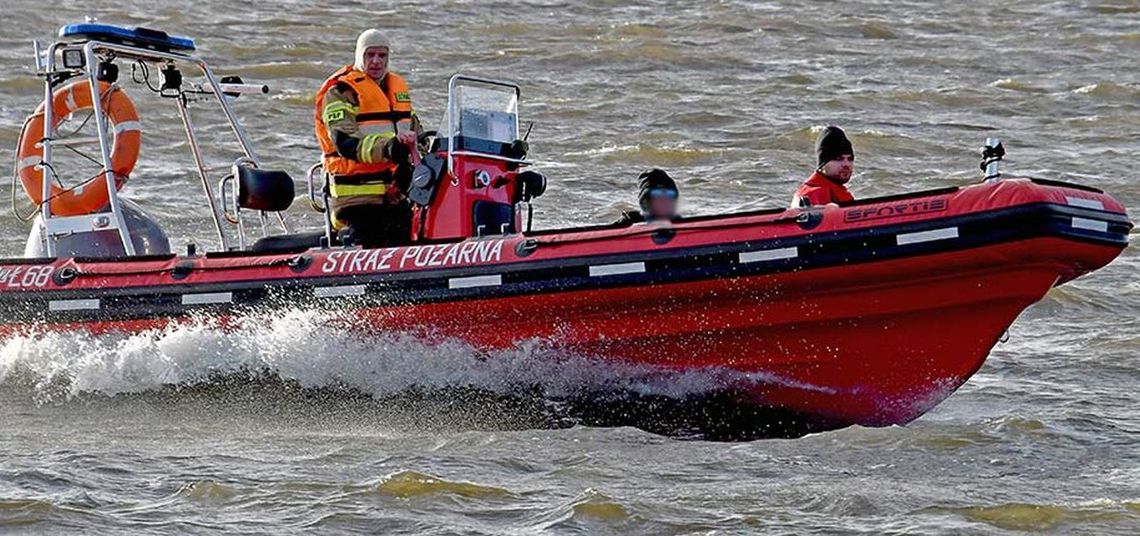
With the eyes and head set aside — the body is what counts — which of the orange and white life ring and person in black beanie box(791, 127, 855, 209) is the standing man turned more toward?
the person in black beanie

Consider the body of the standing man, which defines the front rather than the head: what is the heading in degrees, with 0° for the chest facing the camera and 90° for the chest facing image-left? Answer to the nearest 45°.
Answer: approximately 315°

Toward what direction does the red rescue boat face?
to the viewer's right

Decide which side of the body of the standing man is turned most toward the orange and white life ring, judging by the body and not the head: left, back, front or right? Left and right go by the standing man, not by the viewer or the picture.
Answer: back
